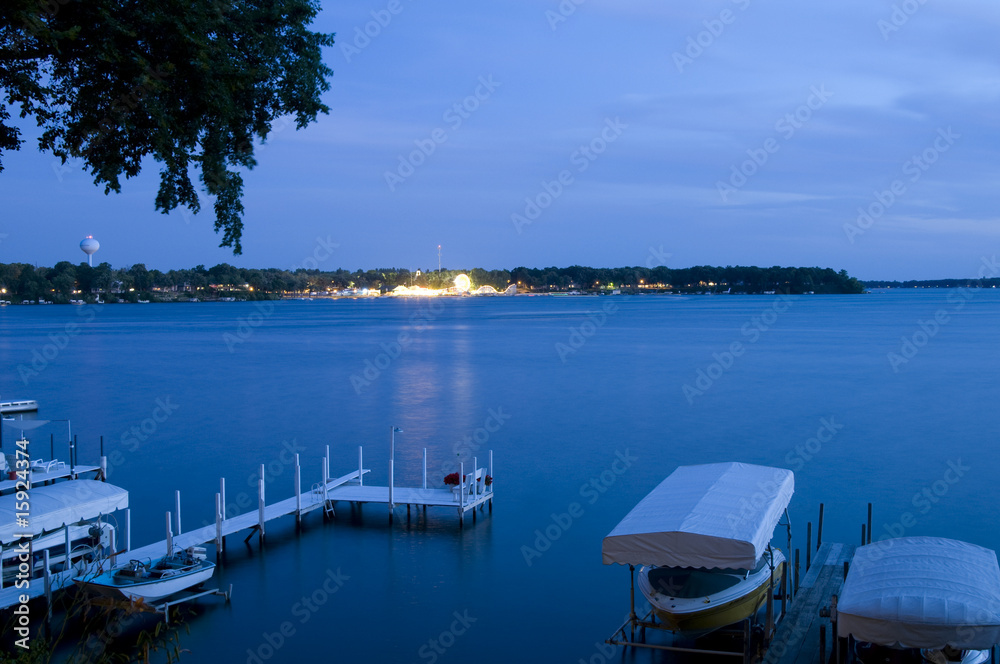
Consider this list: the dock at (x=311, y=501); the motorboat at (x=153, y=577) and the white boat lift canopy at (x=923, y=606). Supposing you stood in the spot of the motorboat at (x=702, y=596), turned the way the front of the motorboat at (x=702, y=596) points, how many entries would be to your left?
1

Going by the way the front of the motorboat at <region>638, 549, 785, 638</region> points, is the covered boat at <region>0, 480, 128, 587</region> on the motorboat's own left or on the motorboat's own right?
on the motorboat's own right

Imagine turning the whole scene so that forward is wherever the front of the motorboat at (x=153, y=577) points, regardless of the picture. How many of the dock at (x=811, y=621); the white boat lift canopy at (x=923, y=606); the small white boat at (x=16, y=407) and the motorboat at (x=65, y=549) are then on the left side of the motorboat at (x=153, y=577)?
2

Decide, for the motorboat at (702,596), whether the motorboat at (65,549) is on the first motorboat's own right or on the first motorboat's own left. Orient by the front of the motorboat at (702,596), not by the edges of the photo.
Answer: on the first motorboat's own right

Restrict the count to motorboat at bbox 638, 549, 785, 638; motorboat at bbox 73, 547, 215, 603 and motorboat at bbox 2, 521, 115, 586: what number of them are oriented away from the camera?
0

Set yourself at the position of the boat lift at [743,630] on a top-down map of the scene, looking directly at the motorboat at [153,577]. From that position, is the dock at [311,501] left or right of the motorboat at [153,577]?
right
